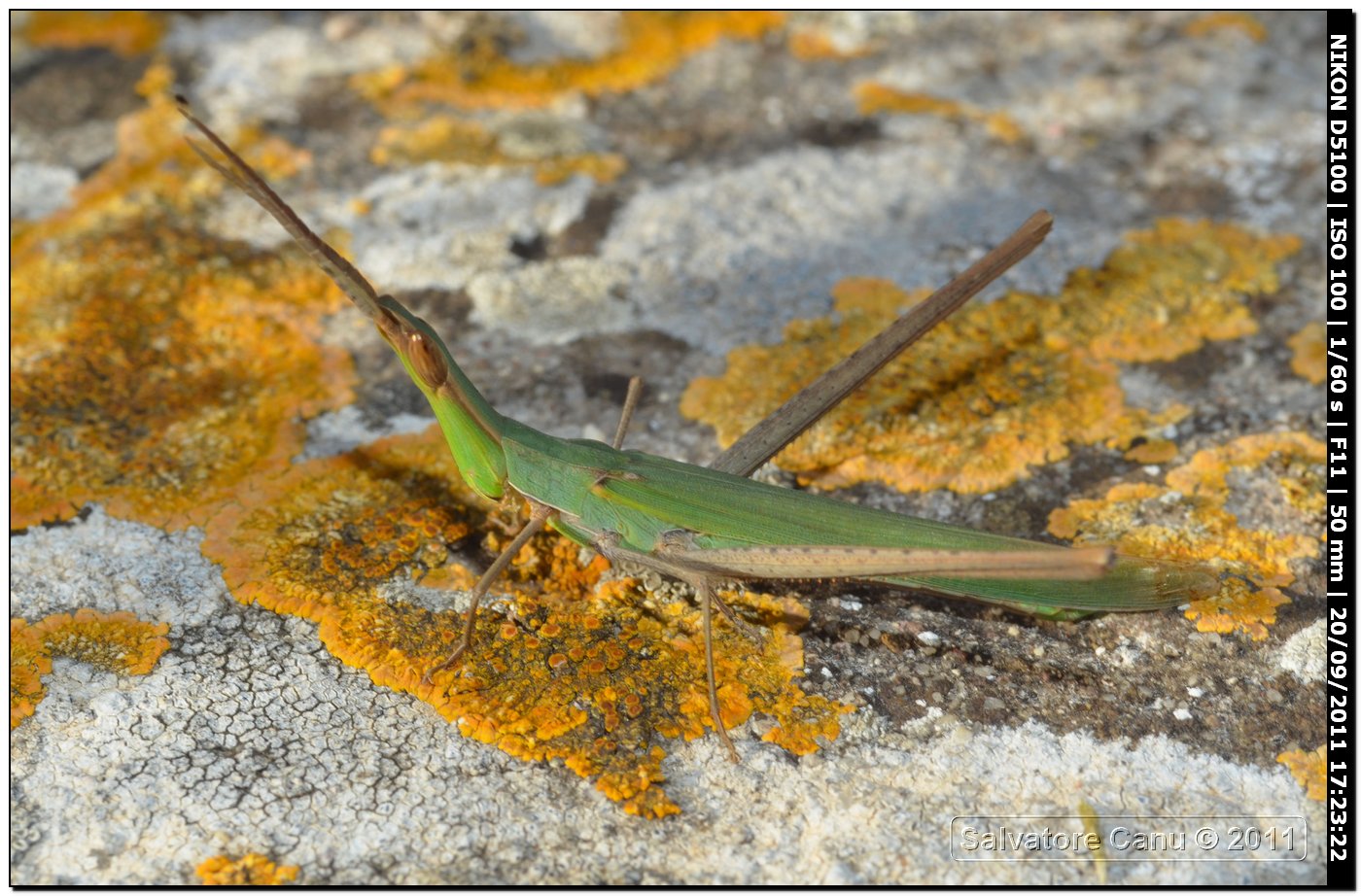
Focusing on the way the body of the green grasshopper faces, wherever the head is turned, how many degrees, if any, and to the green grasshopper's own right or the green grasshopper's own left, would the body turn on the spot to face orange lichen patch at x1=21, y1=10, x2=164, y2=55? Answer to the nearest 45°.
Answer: approximately 45° to the green grasshopper's own right

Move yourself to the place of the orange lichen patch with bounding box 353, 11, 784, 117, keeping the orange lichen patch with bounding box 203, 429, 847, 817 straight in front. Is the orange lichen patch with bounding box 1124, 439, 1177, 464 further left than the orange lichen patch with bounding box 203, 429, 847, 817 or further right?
left

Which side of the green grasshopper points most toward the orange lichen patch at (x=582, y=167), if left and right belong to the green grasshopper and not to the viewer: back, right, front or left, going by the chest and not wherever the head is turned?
right

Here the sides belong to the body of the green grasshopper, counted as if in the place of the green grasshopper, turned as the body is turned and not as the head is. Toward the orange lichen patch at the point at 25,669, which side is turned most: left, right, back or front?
front

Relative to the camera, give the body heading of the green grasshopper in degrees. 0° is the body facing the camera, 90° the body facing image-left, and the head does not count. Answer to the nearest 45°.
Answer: approximately 90°

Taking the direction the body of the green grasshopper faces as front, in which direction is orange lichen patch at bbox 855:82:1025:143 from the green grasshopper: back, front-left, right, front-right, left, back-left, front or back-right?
right

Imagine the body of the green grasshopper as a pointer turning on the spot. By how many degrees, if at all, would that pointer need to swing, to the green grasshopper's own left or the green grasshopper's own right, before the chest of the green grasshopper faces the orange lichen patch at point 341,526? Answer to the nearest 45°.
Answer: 0° — it already faces it

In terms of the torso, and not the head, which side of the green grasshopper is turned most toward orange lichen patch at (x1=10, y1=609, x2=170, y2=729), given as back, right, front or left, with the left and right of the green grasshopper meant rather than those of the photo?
front

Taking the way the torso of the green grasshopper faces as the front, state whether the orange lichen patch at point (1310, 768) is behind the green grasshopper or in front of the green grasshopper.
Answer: behind

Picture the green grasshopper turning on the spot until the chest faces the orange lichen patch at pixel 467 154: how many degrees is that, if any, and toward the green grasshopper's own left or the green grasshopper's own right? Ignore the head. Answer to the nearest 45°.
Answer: approximately 45° to the green grasshopper's own right

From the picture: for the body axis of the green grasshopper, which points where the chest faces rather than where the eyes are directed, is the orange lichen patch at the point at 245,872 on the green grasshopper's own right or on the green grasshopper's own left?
on the green grasshopper's own left

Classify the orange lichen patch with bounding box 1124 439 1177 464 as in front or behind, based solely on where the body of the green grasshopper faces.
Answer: behind

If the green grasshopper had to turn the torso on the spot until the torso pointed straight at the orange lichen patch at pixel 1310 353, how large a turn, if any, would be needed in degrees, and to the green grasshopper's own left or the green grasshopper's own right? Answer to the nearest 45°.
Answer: approximately 135° to the green grasshopper's own right
